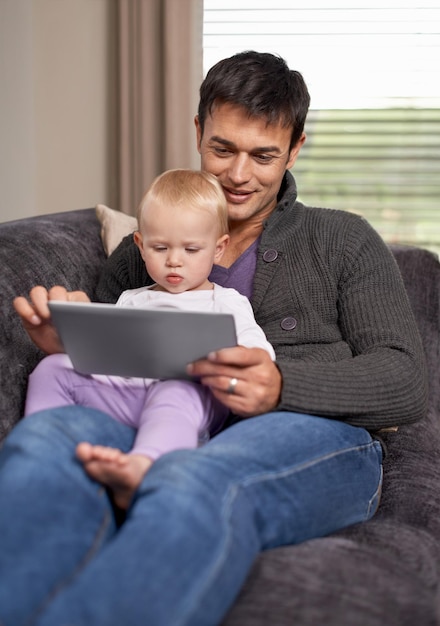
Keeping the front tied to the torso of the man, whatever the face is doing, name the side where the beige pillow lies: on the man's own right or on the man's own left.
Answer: on the man's own right

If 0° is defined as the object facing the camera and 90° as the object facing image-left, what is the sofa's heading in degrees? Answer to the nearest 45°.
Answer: approximately 0°

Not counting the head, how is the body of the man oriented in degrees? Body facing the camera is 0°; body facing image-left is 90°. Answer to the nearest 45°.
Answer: approximately 45°
